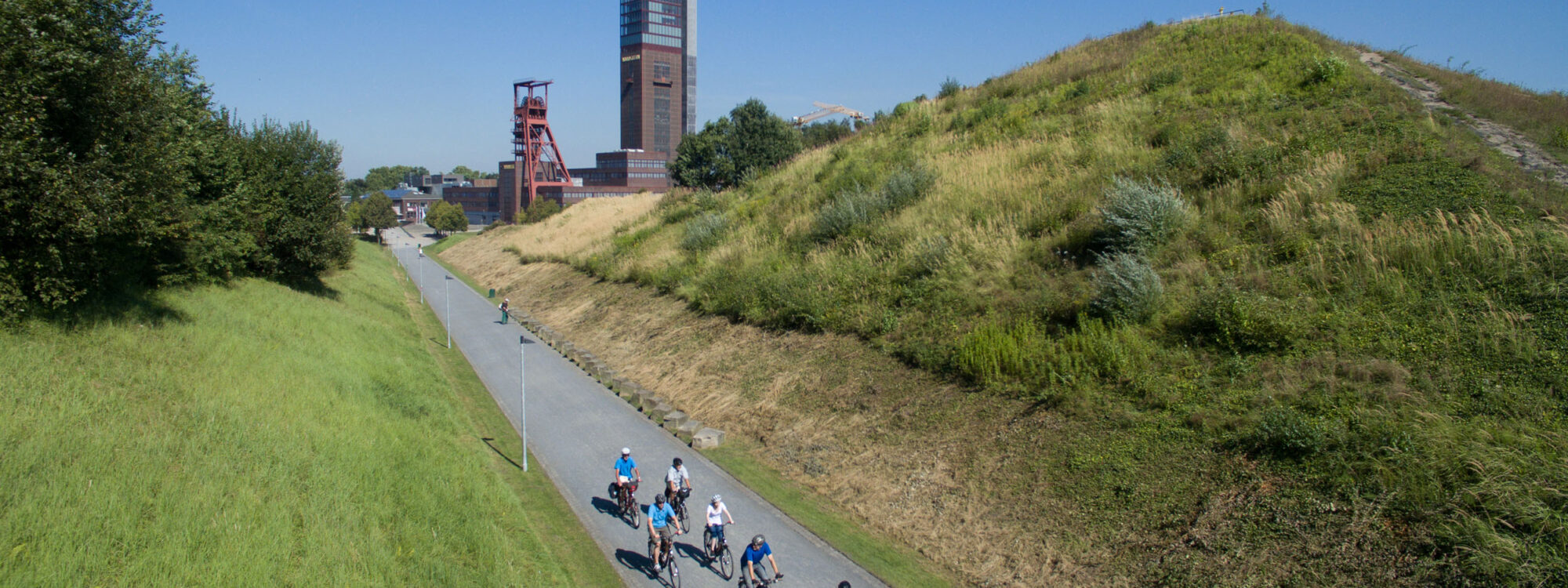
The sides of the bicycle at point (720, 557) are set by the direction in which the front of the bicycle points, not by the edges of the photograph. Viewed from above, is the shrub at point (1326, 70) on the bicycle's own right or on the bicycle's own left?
on the bicycle's own left

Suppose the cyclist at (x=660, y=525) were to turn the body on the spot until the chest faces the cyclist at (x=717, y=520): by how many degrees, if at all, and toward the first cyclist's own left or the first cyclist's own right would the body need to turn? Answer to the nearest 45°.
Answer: approximately 45° to the first cyclist's own left

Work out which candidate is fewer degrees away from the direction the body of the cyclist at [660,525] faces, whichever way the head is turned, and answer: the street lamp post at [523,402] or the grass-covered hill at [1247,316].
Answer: the grass-covered hill

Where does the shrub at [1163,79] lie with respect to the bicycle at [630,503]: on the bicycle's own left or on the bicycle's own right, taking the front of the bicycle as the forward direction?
on the bicycle's own left

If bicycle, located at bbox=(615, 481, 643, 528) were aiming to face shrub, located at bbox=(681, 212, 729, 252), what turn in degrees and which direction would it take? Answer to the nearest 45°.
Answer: approximately 135° to its left

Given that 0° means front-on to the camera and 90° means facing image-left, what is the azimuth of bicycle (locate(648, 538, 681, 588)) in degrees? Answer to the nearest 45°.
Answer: approximately 315°

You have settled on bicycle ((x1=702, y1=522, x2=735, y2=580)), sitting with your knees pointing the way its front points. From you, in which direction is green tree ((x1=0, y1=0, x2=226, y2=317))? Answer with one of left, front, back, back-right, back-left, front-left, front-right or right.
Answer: back-right

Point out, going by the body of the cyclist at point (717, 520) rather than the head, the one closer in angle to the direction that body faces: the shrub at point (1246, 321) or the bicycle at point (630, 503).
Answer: the shrub

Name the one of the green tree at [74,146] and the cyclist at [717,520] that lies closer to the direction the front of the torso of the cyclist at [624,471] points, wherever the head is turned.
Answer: the cyclist

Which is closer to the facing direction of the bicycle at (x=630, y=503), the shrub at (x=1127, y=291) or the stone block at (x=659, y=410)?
the shrub

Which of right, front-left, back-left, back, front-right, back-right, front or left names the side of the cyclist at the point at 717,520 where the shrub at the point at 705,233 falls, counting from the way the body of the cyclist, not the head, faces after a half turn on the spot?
front-right

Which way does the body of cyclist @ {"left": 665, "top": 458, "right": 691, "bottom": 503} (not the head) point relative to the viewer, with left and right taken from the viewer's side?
facing the viewer and to the right of the viewer

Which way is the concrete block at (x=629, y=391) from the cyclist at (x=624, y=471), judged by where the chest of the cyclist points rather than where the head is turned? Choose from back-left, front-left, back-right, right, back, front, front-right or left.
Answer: back-left
